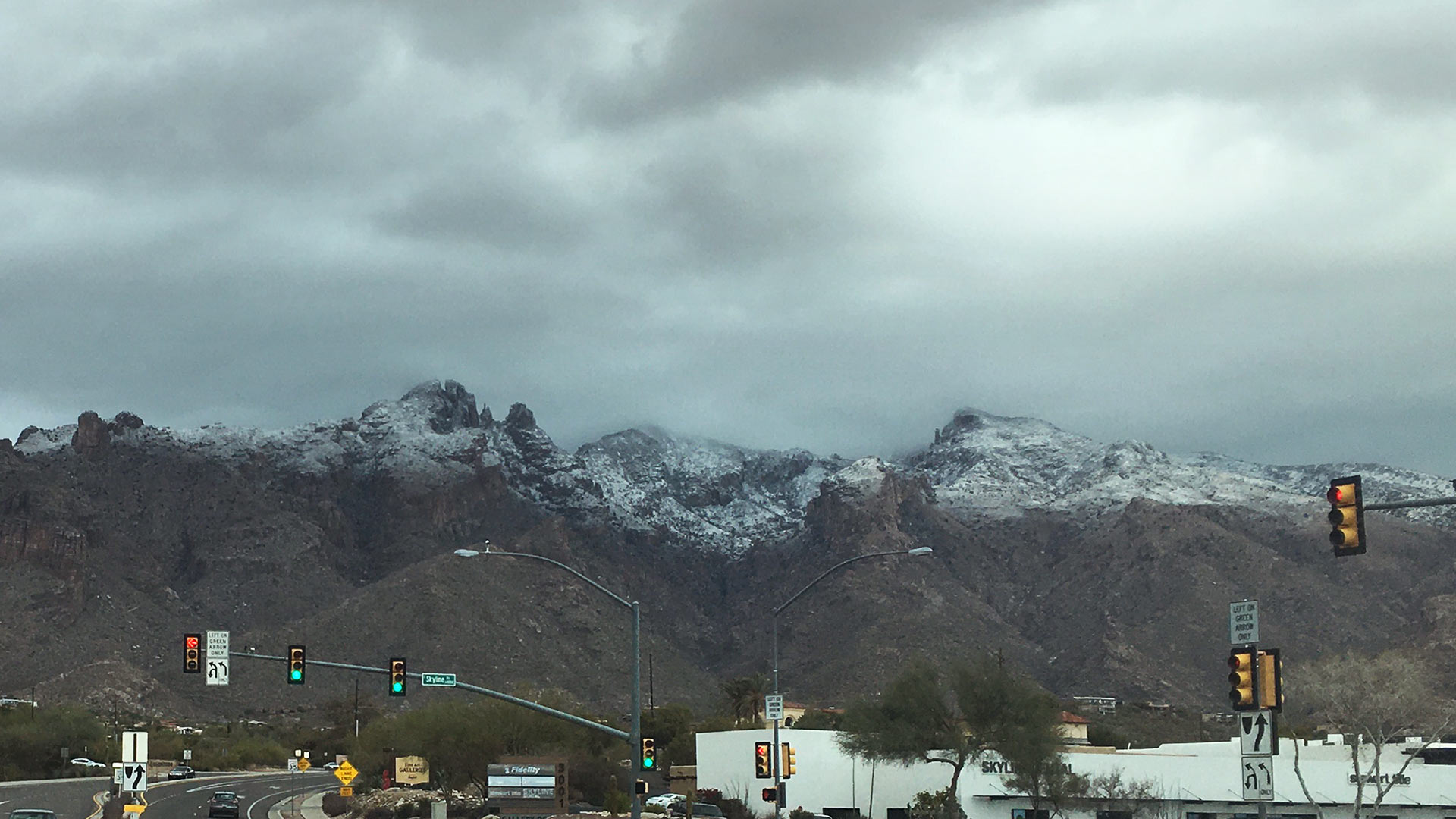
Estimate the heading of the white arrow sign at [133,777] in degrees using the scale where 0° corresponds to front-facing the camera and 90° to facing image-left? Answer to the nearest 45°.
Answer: approximately 0°

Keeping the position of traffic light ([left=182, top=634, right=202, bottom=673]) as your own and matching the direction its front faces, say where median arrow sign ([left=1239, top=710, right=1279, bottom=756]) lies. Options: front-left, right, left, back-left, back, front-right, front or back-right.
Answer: front-left

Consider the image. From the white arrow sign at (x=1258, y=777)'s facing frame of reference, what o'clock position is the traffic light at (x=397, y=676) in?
The traffic light is roughly at 4 o'clock from the white arrow sign.

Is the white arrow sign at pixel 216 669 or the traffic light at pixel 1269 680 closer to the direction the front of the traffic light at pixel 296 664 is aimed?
the traffic light

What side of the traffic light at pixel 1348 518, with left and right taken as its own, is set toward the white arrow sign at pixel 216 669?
right

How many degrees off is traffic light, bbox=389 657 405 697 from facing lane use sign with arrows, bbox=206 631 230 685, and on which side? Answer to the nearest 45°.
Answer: approximately 90° to its right
